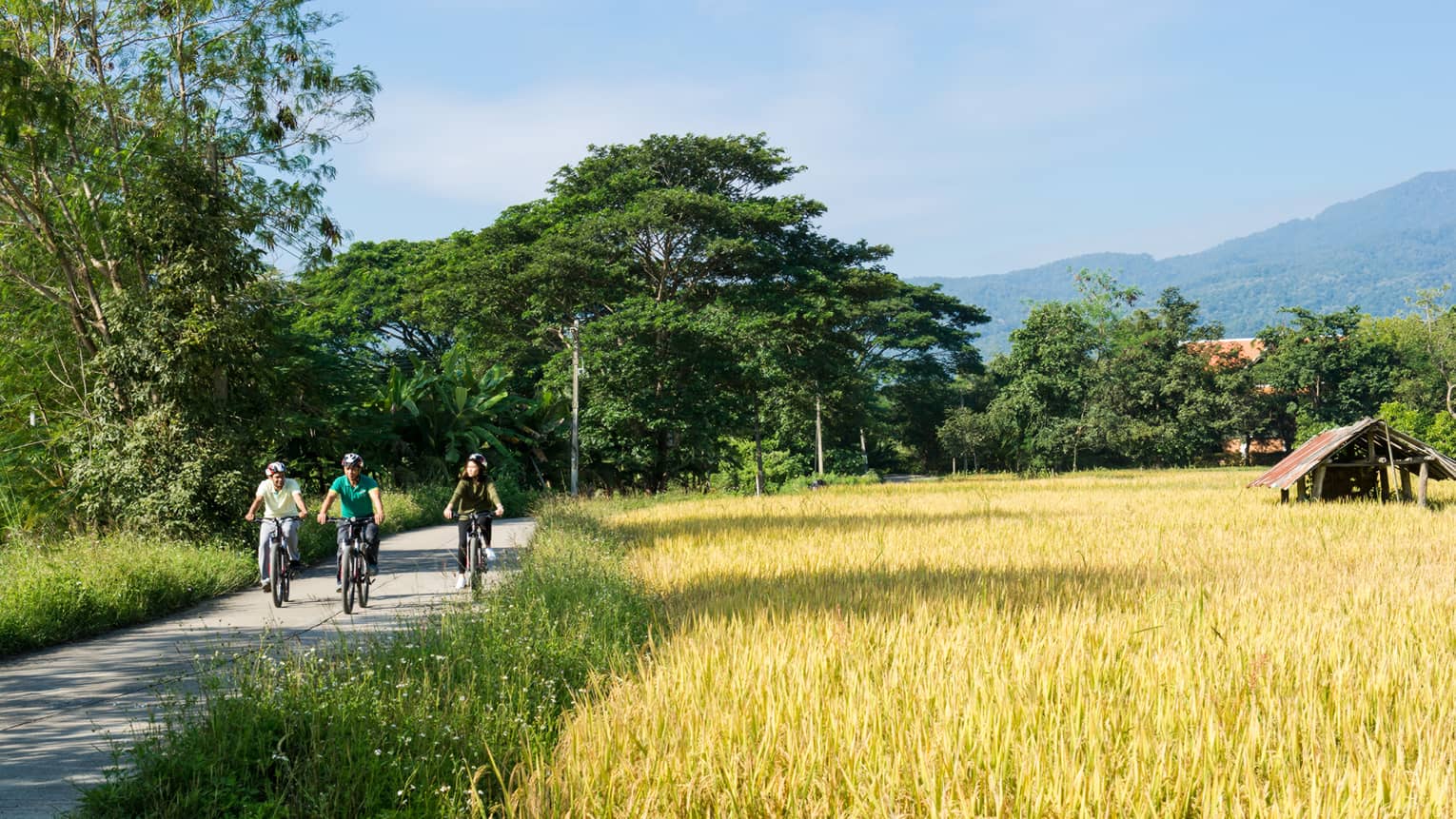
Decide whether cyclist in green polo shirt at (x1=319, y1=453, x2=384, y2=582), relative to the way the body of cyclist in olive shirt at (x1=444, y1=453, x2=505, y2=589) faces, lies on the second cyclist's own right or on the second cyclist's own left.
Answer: on the second cyclist's own right

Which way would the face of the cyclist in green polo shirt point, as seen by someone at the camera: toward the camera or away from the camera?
toward the camera

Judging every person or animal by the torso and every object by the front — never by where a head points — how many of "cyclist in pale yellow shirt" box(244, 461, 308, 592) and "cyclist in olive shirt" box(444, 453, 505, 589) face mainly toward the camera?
2

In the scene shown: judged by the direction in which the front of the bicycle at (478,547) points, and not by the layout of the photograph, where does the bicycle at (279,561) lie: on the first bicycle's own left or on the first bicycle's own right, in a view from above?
on the first bicycle's own right

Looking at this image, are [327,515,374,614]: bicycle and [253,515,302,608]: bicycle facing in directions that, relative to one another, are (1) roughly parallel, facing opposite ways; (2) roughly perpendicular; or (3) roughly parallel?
roughly parallel

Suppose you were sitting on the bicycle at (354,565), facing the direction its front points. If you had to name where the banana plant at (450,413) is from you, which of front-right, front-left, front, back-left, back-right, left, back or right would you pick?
back

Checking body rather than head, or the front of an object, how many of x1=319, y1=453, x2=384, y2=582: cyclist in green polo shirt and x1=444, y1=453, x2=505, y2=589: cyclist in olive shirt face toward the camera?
2

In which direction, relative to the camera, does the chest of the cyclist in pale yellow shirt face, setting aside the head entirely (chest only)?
toward the camera

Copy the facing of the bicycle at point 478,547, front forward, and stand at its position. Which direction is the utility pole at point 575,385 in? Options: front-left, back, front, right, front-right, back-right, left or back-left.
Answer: back

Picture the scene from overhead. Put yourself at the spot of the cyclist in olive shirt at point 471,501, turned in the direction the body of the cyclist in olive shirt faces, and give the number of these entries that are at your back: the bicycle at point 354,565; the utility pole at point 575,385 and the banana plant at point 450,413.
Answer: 2

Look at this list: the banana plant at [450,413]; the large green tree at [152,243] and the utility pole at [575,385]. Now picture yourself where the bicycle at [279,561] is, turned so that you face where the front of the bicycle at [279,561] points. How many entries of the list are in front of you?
0

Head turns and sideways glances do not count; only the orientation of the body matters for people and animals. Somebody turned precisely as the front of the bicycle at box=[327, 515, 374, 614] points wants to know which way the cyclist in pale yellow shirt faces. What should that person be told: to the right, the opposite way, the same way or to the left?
the same way

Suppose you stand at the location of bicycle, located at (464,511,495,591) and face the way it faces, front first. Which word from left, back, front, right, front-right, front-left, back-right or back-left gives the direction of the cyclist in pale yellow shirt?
right

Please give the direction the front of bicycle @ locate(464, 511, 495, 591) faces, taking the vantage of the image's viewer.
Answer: facing the viewer

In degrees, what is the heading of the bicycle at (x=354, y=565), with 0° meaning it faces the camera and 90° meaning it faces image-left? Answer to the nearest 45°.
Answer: approximately 0°

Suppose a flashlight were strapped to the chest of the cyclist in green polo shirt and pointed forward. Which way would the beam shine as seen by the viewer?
toward the camera
